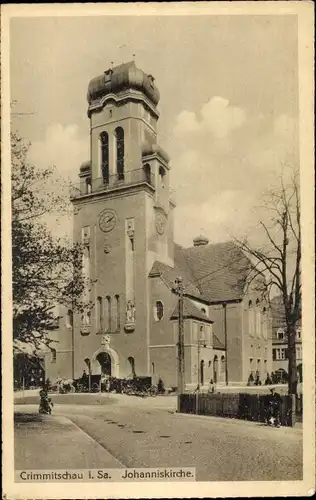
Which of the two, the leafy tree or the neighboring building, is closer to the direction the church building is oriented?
the leafy tree

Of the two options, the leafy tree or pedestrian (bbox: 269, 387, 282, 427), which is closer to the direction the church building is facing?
the leafy tree

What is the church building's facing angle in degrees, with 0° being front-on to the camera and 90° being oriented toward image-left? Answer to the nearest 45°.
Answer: approximately 45°

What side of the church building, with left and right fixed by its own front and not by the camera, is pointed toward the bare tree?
left

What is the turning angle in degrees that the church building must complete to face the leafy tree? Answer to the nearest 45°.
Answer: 0° — it already faces it
